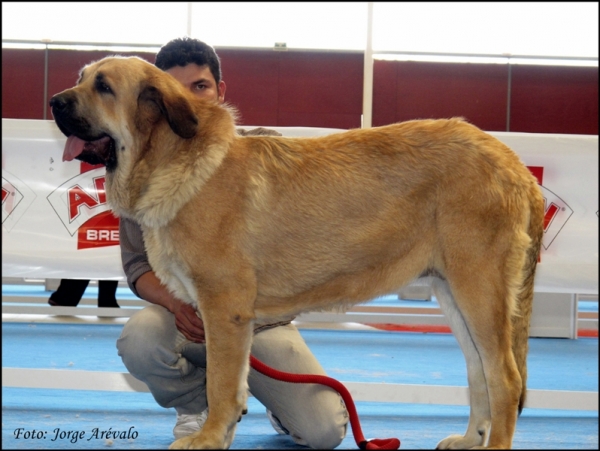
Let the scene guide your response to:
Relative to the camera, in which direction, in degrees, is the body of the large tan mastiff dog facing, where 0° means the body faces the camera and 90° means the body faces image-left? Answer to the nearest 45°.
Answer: approximately 90°
